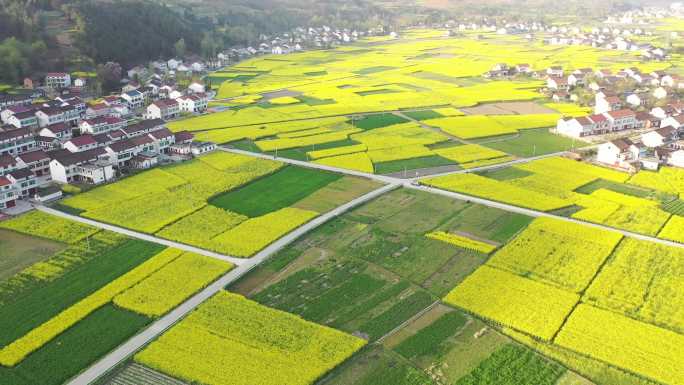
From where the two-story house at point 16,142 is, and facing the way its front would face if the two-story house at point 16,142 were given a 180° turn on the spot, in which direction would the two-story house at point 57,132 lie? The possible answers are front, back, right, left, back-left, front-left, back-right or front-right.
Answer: right

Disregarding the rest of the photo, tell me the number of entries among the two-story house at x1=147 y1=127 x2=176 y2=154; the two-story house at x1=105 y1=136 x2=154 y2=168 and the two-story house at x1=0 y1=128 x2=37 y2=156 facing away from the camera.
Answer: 0

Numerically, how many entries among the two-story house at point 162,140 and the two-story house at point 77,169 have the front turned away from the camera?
0

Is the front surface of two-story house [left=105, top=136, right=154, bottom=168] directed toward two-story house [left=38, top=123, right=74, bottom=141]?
no

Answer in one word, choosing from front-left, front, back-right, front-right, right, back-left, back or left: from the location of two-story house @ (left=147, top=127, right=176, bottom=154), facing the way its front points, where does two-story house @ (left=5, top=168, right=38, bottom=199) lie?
right

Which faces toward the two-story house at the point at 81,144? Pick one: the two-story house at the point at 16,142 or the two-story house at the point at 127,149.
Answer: the two-story house at the point at 16,142

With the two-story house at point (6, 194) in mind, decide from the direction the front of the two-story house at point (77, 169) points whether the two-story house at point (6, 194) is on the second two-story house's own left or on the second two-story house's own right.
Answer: on the second two-story house's own right

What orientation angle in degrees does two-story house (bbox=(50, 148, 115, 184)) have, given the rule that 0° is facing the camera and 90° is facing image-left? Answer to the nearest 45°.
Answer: approximately 315°

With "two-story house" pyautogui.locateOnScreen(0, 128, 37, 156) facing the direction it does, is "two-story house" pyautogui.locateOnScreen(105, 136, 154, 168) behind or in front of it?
in front

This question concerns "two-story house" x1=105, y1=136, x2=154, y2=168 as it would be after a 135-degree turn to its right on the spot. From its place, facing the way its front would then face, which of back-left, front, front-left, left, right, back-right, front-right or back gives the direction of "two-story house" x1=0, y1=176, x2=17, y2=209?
front-left

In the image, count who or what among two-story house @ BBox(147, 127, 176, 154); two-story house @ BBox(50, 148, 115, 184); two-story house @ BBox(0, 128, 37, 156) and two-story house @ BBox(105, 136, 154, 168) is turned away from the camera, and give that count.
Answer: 0

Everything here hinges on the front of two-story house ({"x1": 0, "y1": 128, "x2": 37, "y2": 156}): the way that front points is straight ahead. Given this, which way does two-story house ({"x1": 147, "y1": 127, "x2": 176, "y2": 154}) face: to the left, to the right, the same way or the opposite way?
the same way

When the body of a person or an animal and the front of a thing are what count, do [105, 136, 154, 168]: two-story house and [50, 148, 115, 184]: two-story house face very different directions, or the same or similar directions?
same or similar directions

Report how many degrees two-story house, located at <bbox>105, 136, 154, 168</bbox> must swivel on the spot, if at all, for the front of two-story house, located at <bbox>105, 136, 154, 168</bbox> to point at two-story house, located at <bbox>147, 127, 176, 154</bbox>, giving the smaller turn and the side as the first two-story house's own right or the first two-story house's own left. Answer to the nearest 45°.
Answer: approximately 90° to the first two-story house's own left

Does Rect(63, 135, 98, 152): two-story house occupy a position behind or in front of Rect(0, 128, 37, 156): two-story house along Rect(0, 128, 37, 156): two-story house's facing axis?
in front

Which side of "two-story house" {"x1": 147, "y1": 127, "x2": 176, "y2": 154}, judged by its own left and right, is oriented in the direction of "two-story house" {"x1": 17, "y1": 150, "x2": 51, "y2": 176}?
right

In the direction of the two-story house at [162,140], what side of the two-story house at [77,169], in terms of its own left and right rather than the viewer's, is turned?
left

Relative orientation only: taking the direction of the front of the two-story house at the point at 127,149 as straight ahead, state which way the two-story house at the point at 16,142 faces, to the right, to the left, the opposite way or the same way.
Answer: the same way

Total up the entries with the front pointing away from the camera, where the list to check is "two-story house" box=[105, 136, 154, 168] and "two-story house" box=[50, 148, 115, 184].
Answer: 0
